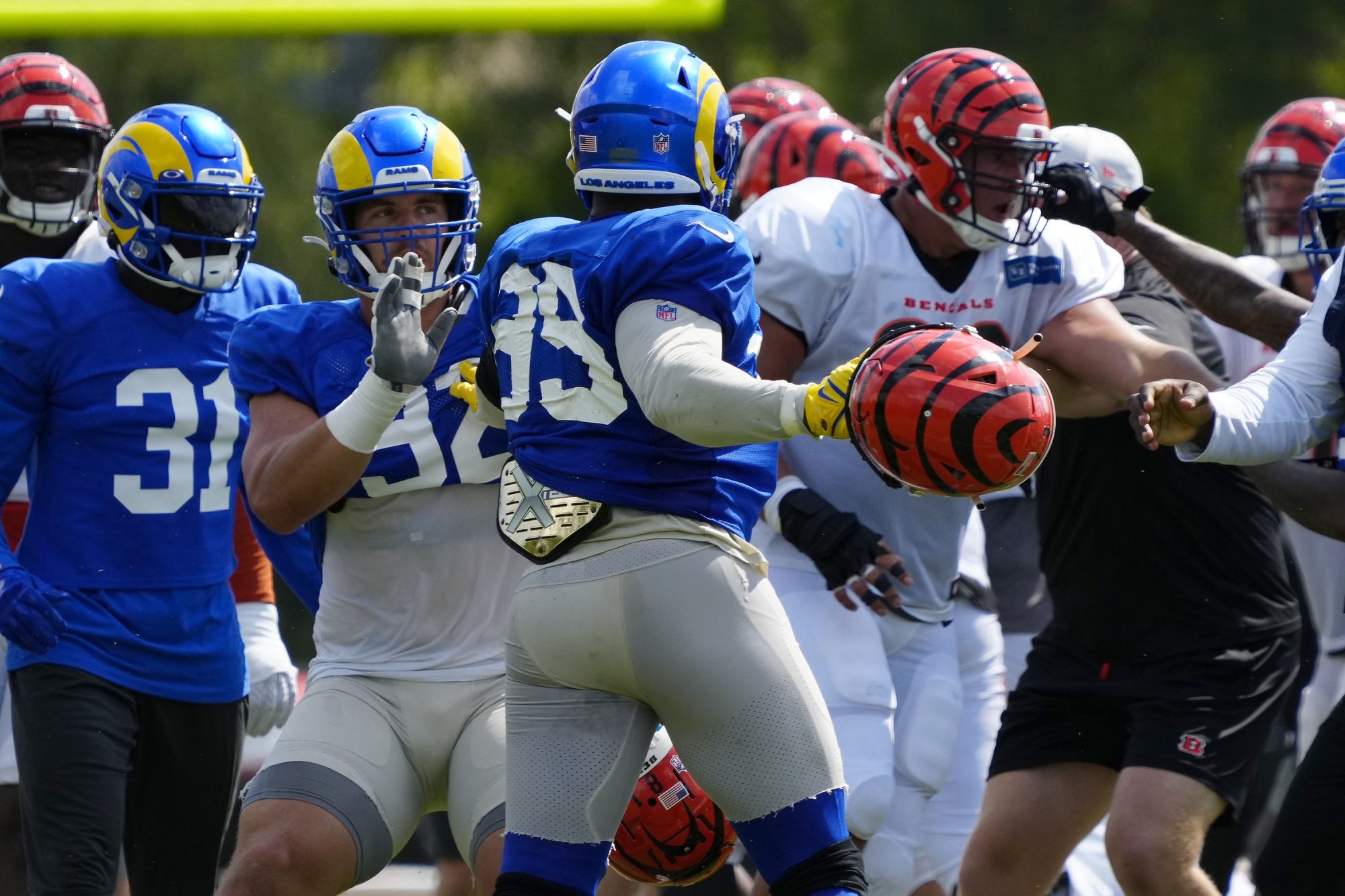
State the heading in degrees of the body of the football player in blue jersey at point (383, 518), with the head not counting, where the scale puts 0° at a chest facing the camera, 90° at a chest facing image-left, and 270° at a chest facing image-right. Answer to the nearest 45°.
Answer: approximately 0°

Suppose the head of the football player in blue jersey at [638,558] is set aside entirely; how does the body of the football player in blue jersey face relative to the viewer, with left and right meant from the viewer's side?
facing away from the viewer and to the right of the viewer

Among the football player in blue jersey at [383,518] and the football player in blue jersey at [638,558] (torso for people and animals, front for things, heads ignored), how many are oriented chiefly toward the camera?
1

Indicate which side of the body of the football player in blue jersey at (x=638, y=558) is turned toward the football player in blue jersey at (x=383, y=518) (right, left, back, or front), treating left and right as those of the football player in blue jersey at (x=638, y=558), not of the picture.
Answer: left

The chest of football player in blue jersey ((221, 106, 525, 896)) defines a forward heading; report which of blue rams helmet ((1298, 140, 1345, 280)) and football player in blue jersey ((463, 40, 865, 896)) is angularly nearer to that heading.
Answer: the football player in blue jersey

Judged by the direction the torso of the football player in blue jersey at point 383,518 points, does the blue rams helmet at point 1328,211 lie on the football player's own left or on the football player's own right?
on the football player's own left

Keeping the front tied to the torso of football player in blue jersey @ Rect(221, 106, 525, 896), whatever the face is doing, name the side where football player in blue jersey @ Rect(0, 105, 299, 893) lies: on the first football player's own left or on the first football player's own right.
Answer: on the first football player's own right
